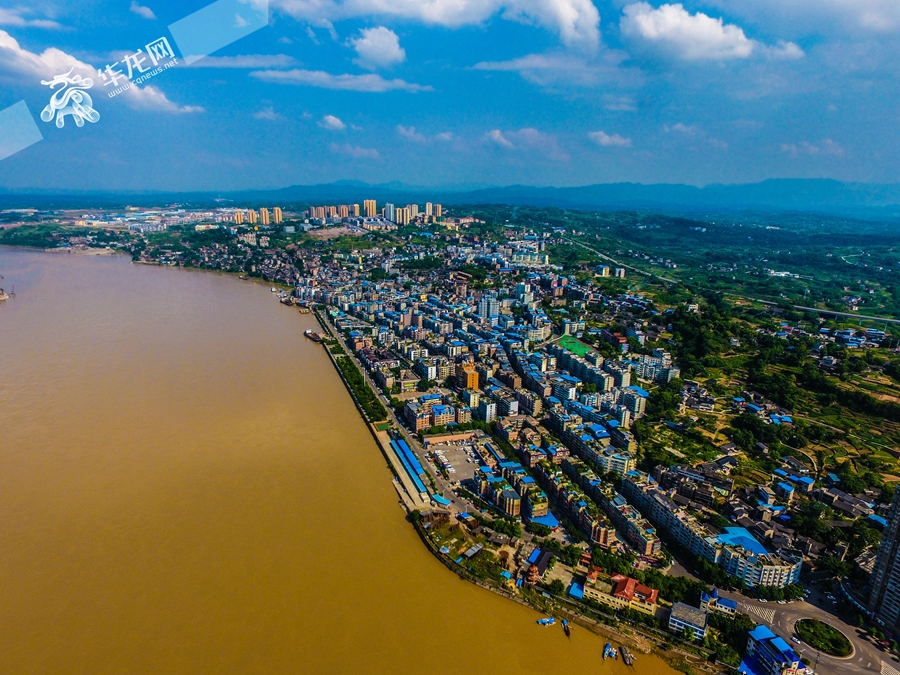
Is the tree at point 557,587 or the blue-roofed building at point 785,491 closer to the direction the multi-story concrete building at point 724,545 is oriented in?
the tree

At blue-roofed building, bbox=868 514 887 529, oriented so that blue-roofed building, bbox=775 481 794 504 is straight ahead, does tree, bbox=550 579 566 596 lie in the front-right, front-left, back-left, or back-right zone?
front-left

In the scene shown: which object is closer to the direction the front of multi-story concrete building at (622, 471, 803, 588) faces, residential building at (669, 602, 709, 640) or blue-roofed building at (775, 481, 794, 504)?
the residential building

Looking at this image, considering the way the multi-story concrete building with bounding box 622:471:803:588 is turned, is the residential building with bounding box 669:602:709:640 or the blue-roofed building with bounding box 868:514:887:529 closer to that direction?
the residential building

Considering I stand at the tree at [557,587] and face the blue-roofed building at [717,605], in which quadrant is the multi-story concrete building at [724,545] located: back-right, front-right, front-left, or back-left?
front-left

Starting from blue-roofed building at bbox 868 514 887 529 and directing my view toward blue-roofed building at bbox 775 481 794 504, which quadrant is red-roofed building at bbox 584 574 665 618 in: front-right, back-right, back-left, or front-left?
front-left

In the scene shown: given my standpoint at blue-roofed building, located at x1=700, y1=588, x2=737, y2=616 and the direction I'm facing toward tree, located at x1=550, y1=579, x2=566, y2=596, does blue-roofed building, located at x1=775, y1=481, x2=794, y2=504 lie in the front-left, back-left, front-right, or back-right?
back-right

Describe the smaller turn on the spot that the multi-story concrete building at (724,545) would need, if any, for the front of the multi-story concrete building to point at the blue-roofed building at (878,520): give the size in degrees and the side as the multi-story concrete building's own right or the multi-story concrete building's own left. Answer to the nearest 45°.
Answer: approximately 180°

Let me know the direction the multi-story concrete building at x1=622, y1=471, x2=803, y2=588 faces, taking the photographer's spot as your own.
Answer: facing the viewer and to the left of the viewer

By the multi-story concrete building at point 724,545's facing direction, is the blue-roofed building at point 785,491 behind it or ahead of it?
behind

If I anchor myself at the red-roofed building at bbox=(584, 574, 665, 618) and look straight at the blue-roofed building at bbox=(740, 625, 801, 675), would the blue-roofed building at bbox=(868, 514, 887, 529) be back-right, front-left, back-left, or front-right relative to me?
front-left

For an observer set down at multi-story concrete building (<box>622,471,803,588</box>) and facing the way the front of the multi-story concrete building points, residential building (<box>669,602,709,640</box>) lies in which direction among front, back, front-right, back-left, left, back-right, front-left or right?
front-left

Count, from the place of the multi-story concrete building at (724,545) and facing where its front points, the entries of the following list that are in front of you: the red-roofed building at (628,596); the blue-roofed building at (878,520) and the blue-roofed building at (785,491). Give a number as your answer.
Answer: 1

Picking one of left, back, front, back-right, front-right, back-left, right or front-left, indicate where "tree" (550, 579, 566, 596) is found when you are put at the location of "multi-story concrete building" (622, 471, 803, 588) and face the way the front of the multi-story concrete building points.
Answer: front

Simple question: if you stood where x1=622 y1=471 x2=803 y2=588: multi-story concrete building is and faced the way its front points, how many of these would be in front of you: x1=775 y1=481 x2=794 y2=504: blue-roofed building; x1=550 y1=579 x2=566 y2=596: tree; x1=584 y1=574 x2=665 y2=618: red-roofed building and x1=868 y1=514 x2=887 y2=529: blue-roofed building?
2

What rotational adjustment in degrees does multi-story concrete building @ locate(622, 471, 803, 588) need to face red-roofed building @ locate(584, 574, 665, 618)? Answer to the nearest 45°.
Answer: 0° — it already faces it

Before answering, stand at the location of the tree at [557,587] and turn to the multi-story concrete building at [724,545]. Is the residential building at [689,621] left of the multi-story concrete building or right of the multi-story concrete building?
right

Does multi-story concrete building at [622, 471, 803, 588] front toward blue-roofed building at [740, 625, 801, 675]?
no
